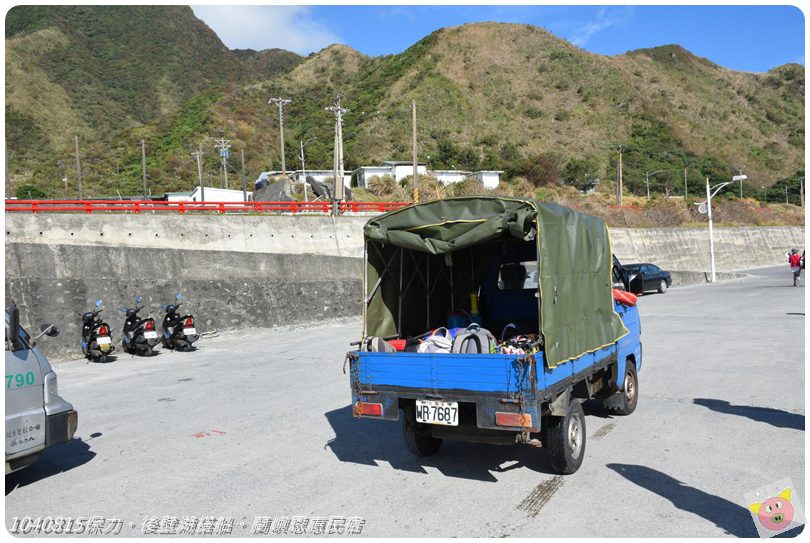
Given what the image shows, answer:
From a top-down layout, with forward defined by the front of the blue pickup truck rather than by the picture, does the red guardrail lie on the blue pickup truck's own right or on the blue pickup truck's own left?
on the blue pickup truck's own left

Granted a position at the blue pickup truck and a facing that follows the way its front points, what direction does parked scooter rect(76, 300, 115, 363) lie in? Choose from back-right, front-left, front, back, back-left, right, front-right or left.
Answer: left

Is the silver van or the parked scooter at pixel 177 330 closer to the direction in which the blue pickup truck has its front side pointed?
the parked scooter

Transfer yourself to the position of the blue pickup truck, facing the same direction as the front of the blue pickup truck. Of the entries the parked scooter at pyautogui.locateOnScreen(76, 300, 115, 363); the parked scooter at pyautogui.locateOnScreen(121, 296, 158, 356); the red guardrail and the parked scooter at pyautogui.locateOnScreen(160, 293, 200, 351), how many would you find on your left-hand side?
4

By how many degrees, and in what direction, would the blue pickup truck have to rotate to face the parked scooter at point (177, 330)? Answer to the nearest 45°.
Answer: approximately 90° to its left

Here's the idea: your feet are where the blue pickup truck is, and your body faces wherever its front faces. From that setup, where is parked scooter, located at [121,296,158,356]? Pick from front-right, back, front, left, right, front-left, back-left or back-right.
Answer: left

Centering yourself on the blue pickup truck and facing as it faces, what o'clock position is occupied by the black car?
The black car is roughly at 11 o'clock from the blue pickup truck.

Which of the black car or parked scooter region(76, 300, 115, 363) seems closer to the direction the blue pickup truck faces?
the black car

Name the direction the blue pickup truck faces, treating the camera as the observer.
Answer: facing away from the viewer and to the right of the viewer

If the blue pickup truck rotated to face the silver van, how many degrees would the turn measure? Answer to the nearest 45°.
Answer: approximately 135° to its left
